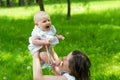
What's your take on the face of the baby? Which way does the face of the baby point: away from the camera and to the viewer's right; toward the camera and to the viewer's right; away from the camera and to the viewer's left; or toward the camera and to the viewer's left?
toward the camera and to the viewer's right

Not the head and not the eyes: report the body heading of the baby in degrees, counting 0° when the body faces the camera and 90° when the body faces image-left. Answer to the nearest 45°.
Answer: approximately 315°
